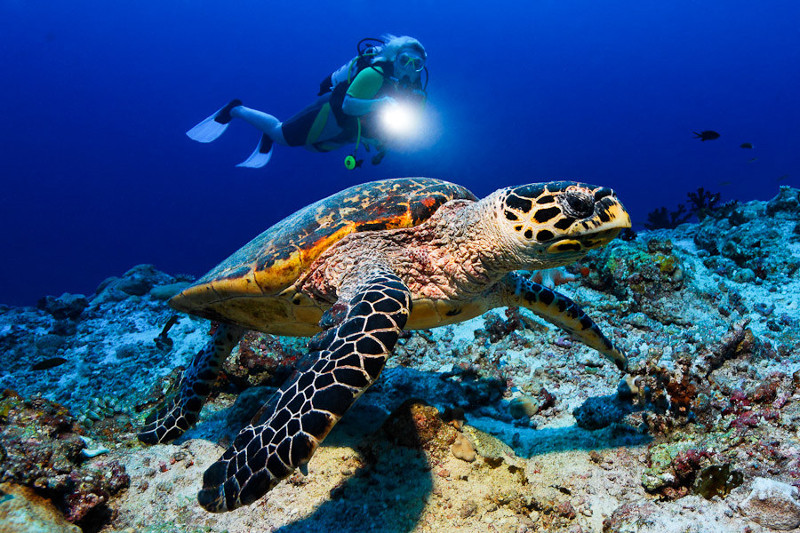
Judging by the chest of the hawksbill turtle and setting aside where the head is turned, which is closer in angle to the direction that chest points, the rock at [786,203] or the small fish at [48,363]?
the rock

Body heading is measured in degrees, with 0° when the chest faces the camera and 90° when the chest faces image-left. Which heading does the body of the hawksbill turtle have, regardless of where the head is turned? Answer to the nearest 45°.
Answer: approximately 315°

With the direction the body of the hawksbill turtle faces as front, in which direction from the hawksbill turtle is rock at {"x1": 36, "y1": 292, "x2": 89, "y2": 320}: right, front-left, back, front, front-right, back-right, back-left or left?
back
